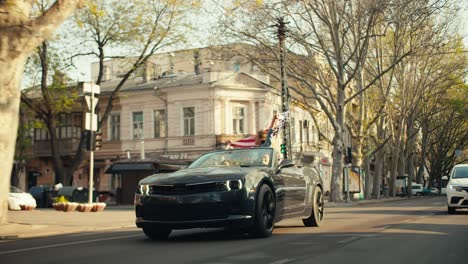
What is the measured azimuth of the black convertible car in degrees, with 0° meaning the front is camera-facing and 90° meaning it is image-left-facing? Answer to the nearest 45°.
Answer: approximately 45°

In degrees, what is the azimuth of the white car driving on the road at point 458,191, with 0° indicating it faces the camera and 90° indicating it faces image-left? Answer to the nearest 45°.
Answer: approximately 0°

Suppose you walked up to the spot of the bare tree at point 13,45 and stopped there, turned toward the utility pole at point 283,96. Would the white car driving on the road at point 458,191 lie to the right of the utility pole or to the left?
right

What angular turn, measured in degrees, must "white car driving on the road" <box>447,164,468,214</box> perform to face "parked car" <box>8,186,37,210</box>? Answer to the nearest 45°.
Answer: approximately 90° to its right

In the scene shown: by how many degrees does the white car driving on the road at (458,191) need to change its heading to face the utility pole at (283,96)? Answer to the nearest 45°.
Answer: approximately 135° to its right

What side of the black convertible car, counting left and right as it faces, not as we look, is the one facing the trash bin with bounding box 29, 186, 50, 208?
right

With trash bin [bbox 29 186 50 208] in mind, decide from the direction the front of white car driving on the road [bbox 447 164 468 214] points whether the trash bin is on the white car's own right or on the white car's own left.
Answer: on the white car's own right

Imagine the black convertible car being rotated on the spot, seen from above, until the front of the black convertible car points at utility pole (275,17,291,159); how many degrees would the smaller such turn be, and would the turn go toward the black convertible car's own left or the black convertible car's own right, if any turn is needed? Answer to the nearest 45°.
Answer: approximately 135° to the black convertible car's own right

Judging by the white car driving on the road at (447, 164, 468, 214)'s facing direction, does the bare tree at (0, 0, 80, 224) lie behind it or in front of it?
in front
